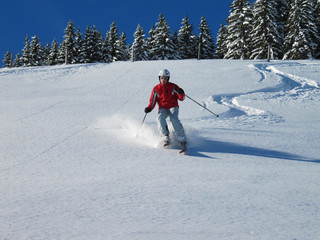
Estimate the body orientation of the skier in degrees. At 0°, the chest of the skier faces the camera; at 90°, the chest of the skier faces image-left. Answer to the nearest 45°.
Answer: approximately 0°

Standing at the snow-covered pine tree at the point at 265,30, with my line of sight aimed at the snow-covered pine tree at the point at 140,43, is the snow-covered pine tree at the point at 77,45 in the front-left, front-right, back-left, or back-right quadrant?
front-left

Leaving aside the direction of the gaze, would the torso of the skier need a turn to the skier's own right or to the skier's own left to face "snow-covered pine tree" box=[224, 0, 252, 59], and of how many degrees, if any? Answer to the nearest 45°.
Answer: approximately 180°

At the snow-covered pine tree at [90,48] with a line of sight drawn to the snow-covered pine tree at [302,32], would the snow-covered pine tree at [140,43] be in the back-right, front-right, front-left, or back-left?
front-left

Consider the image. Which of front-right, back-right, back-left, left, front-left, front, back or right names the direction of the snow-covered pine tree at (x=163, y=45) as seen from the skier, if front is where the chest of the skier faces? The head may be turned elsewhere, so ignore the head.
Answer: back

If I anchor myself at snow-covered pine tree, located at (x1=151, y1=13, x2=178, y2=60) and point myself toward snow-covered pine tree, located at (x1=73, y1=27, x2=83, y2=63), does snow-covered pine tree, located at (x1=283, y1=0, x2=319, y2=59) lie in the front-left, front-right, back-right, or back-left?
back-left

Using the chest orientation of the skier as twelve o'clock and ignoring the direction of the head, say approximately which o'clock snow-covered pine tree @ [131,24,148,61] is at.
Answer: The snow-covered pine tree is roughly at 6 o'clock from the skier.

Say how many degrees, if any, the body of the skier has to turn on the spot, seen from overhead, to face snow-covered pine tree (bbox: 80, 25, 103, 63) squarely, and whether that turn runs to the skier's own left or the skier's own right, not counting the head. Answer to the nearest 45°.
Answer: approximately 180°

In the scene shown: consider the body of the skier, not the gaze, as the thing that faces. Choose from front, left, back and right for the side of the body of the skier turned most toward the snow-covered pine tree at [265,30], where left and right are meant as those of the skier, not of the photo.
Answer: back
